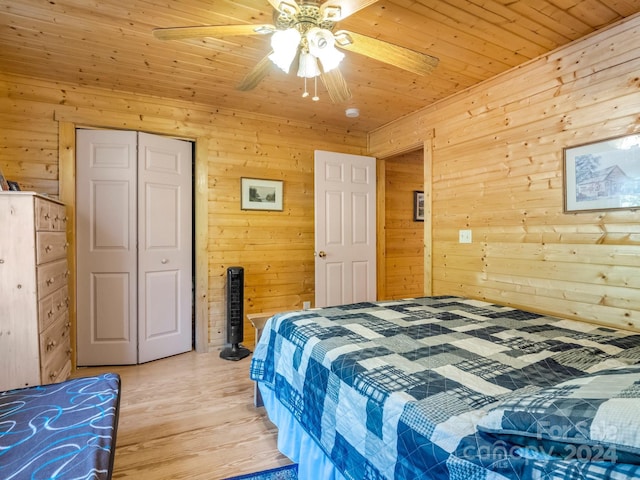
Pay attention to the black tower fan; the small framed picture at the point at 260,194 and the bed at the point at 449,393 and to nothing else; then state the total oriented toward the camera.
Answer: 2

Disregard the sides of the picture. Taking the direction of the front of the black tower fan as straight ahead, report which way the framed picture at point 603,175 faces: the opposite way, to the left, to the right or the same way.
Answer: to the right

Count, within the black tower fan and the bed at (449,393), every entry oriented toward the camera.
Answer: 1

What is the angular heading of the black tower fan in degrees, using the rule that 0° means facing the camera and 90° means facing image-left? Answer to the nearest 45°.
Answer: approximately 0°

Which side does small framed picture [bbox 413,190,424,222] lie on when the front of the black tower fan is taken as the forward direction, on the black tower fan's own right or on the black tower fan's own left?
on the black tower fan's own left

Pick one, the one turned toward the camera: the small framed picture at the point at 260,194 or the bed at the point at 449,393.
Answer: the small framed picture

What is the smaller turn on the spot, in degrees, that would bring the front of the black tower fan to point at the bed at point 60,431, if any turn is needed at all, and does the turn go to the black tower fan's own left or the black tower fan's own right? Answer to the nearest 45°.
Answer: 0° — it already faces it

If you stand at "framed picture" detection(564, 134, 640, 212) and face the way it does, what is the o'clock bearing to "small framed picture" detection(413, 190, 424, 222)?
The small framed picture is roughly at 3 o'clock from the framed picture.

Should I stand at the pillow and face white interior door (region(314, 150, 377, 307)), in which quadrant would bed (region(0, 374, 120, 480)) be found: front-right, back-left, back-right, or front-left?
front-left

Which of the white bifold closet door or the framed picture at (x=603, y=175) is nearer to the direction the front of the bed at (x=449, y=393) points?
the white bifold closet door

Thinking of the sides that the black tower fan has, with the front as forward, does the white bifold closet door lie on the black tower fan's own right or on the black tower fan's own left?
on the black tower fan's own right

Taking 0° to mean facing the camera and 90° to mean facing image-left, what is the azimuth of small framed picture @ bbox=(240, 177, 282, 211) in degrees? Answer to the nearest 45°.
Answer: approximately 0°

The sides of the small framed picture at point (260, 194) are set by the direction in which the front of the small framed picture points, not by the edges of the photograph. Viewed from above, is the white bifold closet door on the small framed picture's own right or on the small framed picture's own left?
on the small framed picture's own right
